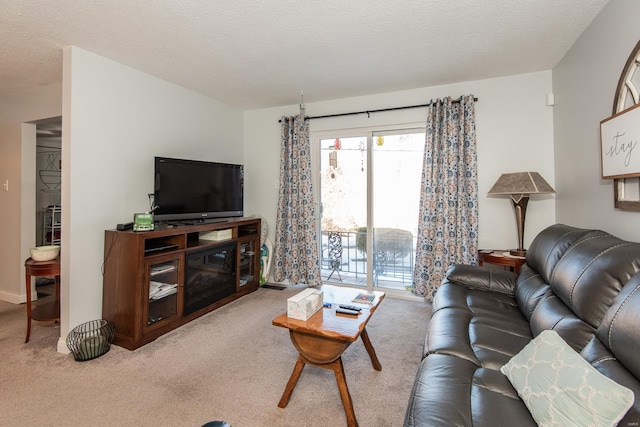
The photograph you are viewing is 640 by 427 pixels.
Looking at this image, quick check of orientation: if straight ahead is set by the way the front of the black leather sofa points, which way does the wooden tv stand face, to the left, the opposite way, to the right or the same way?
the opposite way

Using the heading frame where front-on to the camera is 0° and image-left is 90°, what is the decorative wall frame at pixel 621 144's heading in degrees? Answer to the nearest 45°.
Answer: approximately 45°

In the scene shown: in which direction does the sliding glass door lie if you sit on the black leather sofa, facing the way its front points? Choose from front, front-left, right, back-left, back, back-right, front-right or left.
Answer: front-right

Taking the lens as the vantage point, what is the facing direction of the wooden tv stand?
facing the viewer and to the right of the viewer

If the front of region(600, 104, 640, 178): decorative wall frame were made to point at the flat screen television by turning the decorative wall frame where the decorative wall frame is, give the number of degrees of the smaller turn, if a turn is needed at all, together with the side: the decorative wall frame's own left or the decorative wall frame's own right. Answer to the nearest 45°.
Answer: approximately 45° to the decorative wall frame's own right

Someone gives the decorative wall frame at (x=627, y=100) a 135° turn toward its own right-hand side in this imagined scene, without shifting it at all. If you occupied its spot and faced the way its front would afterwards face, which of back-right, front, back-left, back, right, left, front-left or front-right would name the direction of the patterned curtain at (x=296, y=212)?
left

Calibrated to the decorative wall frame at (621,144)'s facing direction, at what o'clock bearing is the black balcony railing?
The black balcony railing is roughly at 2 o'clock from the decorative wall frame.

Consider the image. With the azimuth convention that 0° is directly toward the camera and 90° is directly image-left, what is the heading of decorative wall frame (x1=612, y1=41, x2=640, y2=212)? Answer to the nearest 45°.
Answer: approximately 45°

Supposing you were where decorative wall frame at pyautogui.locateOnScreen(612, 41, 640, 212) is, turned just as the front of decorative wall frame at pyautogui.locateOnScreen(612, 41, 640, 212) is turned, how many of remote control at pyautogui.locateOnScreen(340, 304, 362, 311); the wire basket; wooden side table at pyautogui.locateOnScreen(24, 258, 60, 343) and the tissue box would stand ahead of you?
4

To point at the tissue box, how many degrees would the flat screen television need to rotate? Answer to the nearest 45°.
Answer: approximately 45° to its right

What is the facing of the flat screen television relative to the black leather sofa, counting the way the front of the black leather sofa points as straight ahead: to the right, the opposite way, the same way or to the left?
the opposite way

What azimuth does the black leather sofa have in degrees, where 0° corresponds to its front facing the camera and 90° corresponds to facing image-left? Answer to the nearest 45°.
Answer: approximately 90°

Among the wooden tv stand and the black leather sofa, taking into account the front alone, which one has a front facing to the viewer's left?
the black leather sofa

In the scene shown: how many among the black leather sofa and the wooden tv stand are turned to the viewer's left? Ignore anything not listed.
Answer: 1

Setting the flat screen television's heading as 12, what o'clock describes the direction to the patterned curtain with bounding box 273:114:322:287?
The patterned curtain is roughly at 10 o'clock from the flat screen television.

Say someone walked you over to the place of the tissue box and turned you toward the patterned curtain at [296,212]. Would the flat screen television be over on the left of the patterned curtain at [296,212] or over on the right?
left

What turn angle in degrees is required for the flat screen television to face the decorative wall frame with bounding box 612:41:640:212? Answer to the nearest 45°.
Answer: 0° — it already faces it
